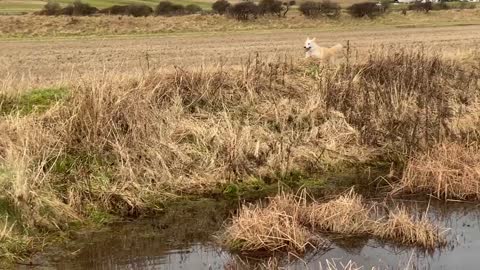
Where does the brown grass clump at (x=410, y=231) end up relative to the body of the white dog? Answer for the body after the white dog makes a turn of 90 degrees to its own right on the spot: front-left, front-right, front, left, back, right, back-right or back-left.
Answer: back

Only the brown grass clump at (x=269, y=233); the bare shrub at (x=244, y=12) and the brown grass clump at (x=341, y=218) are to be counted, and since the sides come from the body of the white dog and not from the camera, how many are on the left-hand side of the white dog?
2

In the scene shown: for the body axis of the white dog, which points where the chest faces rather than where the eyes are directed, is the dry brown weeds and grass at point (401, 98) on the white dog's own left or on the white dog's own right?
on the white dog's own left

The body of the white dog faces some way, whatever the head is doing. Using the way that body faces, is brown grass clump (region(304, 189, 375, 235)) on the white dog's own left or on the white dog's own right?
on the white dog's own left

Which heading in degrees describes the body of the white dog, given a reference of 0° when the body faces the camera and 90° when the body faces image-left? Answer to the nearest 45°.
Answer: approximately 90°

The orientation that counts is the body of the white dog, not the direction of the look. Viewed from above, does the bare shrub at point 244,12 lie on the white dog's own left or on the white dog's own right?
on the white dog's own right

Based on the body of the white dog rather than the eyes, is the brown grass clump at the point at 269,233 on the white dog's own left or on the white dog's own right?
on the white dog's own left

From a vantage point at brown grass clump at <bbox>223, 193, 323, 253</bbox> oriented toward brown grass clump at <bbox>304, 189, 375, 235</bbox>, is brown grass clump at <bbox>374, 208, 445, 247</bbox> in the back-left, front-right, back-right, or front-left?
front-right

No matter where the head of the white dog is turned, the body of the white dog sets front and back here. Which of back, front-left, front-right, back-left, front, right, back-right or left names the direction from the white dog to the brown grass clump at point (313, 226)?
left
